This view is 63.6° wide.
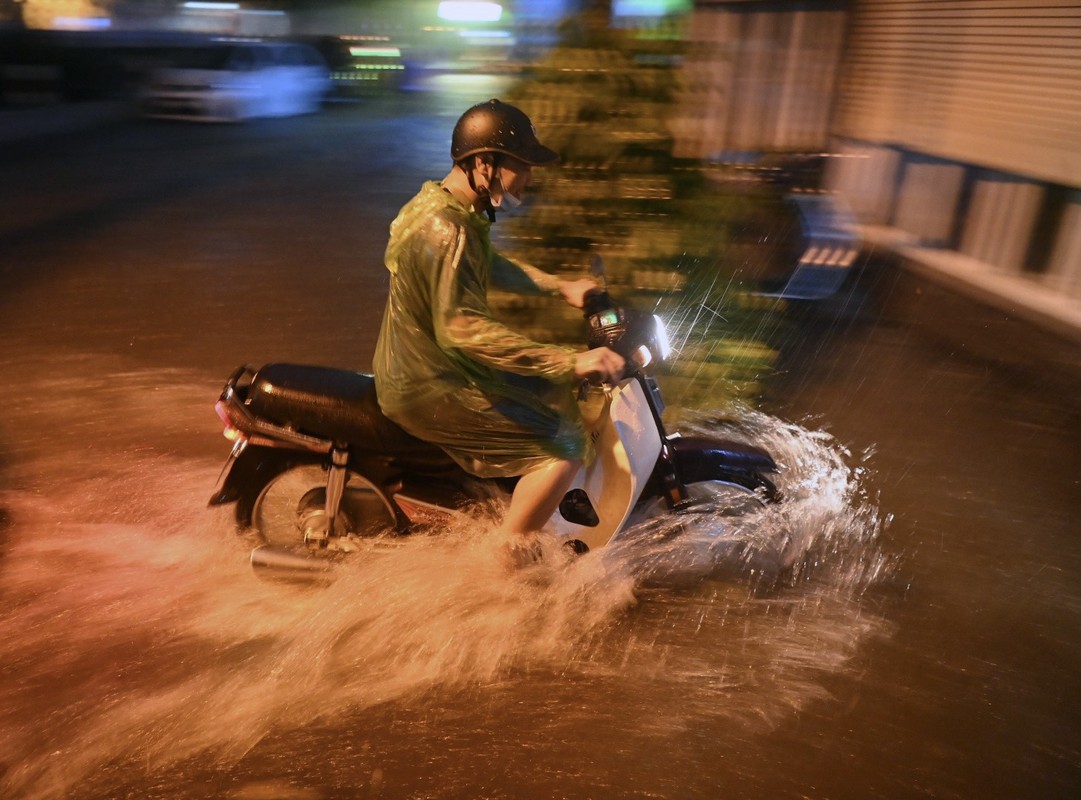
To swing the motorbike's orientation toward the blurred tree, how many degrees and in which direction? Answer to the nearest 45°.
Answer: approximately 45° to its left

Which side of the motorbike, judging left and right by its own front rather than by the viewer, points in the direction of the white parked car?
left

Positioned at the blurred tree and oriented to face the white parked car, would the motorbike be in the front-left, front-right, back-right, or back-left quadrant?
back-left

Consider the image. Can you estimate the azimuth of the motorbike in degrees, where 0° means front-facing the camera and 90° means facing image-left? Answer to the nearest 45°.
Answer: approximately 270°

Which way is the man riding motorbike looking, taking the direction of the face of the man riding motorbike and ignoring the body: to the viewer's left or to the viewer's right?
to the viewer's right

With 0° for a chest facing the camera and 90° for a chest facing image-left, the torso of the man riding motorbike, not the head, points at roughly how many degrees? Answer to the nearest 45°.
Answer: approximately 270°
